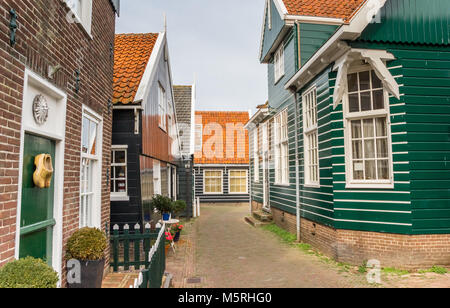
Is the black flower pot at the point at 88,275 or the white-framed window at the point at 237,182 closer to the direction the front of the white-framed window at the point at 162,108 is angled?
the white-framed window

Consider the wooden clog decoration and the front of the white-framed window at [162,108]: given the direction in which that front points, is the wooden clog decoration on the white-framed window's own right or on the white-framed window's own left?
on the white-framed window's own right

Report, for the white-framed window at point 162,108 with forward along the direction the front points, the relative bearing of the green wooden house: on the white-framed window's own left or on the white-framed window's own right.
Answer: on the white-framed window's own right

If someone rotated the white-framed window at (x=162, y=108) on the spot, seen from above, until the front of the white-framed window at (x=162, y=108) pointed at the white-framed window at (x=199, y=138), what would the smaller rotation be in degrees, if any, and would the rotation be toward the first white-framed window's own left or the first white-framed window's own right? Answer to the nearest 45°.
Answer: approximately 90° to the first white-framed window's own left

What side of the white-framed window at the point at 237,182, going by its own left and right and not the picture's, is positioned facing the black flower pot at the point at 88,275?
front

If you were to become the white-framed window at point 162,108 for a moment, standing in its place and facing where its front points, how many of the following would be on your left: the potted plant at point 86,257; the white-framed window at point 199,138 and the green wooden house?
1

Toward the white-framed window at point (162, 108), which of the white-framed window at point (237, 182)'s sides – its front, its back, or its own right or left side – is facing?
front

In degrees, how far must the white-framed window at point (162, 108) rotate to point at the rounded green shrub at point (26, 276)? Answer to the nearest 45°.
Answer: approximately 90° to its right

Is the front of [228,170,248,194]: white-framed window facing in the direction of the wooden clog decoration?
yes

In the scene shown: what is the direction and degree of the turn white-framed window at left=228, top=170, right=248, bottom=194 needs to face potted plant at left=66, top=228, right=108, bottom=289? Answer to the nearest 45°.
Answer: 0° — it already faces it

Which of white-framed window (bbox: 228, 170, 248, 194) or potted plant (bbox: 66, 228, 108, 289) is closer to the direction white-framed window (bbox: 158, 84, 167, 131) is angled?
the white-framed window

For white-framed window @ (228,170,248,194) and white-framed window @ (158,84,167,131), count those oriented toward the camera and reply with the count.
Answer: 1

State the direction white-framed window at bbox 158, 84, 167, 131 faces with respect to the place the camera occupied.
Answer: facing to the right of the viewer

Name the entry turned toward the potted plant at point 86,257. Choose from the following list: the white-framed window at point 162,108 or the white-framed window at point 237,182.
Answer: the white-framed window at point 237,182

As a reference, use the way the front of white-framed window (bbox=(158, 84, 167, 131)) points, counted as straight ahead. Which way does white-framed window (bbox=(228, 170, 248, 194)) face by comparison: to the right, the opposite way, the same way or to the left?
to the right

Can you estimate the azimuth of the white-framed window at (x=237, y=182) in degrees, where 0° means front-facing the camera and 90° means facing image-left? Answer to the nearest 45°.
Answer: approximately 0°
